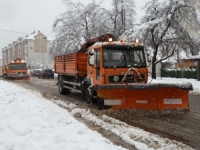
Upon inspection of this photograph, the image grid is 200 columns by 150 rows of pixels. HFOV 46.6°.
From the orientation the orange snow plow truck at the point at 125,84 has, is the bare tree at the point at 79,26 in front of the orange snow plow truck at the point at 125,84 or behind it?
behind

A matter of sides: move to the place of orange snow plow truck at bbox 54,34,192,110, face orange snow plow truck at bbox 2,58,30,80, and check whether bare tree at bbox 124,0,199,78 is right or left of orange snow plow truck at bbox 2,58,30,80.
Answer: right

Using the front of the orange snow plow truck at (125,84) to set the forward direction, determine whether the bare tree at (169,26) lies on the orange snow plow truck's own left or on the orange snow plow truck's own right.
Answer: on the orange snow plow truck's own left

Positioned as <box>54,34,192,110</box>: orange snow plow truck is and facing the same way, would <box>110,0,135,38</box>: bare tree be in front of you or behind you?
behind

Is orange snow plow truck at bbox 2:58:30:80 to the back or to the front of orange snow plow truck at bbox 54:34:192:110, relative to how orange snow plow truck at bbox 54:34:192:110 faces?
to the back

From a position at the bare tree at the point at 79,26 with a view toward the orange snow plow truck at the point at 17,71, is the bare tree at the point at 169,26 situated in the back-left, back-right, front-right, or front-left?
back-left
